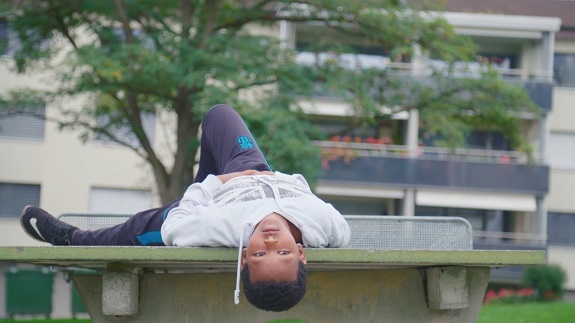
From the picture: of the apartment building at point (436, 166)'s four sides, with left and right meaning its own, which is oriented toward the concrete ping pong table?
front

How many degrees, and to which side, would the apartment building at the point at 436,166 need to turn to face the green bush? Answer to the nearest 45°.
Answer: approximately 45° to its left

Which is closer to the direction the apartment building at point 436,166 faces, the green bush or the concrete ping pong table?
the concrete ping pong table

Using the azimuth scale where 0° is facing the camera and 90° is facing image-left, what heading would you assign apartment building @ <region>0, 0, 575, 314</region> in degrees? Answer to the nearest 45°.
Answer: approximately 0°
